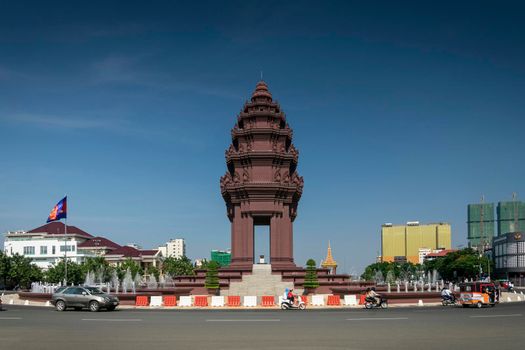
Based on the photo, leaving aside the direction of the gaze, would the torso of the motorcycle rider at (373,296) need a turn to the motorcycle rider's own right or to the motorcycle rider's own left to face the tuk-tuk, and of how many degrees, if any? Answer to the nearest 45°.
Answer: approximately 45° to the motorcycle rider's own left

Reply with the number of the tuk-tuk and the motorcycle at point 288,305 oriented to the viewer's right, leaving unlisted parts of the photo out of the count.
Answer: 2

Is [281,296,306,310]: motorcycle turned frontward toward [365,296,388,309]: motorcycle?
yes

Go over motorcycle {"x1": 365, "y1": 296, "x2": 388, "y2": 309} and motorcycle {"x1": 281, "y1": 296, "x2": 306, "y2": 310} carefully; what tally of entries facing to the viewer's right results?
2

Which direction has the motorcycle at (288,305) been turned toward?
to the viewer's right

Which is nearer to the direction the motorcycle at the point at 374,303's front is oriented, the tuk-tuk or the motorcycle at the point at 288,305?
the tuk-tuk

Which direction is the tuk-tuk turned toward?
to the viewer's right

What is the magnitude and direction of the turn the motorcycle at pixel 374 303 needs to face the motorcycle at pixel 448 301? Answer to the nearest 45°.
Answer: approximately 45° to its left
